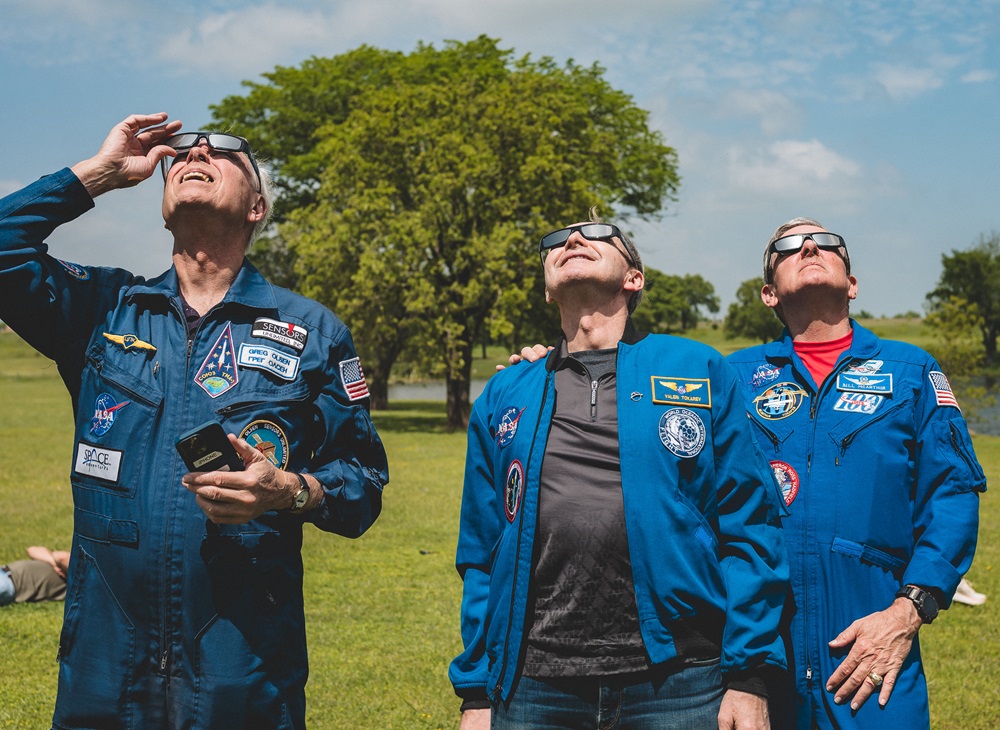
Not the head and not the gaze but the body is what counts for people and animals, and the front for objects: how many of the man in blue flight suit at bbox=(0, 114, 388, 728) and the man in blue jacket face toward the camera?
2

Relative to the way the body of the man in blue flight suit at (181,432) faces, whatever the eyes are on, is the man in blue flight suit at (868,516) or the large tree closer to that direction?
the man in blue flight suit

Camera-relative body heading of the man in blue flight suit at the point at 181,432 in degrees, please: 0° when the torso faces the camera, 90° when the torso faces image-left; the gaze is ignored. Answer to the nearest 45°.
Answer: approximately 0°

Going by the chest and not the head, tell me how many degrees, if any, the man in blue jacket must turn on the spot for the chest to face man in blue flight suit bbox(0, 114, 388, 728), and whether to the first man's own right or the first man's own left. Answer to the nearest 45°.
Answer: approximately 90° to the first man's own right

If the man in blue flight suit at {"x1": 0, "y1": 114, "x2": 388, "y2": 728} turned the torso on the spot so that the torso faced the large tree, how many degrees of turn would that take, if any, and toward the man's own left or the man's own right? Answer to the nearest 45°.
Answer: approximately 180°

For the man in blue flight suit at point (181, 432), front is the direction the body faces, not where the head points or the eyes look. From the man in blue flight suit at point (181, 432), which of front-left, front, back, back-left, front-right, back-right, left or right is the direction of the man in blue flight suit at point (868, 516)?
left

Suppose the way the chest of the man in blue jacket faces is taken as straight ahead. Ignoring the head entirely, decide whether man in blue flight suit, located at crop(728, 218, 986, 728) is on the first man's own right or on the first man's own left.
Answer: on the first man's own left
